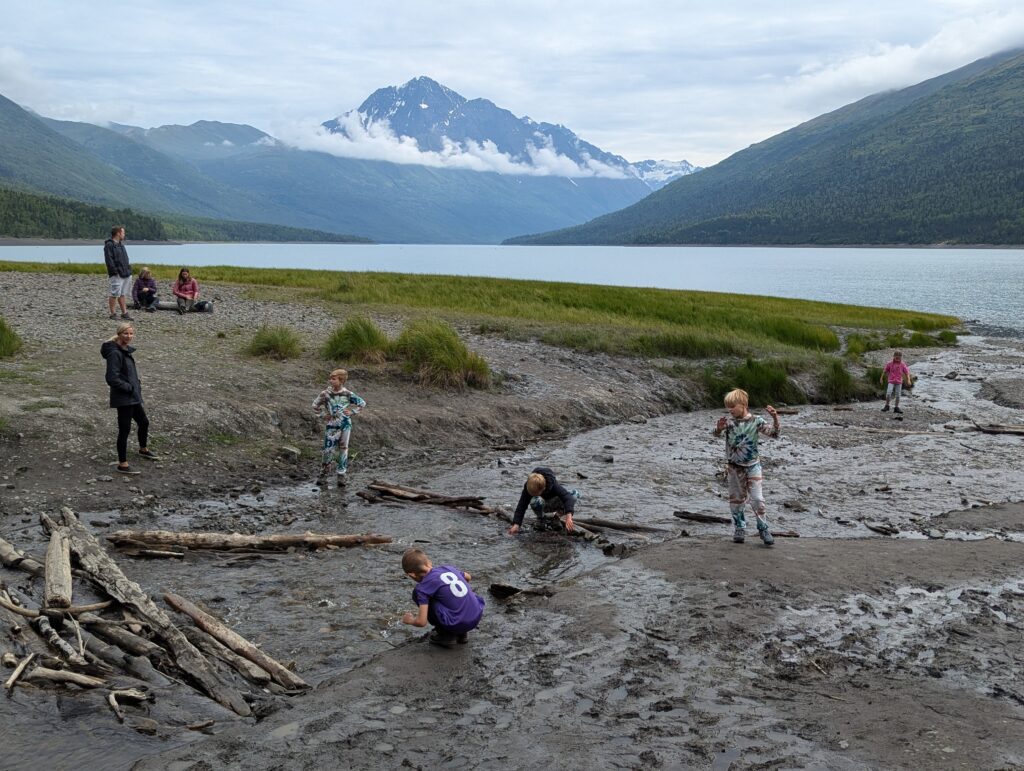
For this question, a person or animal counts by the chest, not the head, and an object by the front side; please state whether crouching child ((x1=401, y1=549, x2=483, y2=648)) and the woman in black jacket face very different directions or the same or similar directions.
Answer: very different directions

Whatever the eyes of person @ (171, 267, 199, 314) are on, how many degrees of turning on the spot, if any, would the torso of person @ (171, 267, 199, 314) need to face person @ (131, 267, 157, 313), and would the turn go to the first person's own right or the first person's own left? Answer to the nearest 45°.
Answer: approximately 90° to the first person's own right

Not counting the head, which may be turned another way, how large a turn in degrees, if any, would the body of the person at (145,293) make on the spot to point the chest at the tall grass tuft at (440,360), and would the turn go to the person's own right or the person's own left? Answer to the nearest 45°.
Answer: approximately 45° to the person's own left

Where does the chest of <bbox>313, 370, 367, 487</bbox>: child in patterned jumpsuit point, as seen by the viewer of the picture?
toward the camera

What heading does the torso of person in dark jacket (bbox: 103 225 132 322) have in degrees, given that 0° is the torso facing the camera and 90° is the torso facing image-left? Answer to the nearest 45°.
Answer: approximately 315°

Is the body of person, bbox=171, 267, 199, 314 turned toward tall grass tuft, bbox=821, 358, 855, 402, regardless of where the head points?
no

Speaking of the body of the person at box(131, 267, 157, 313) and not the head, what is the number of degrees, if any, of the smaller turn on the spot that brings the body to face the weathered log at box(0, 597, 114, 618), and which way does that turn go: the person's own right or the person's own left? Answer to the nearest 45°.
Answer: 0° — they already face it

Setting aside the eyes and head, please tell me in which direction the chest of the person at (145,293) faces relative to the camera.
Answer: toward the camera

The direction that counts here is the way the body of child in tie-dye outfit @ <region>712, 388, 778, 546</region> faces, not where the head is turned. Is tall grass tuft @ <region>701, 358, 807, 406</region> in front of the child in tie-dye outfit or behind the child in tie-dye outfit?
behind

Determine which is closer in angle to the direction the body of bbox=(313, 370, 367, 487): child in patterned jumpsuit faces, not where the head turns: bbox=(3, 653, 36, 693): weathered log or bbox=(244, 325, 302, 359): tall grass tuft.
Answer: the weathered log

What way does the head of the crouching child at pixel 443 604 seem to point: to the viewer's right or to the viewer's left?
to the viewer's left

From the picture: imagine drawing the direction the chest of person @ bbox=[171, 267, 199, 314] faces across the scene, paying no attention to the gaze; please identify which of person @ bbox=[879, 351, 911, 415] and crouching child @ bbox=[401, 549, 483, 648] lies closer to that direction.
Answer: the crouching child

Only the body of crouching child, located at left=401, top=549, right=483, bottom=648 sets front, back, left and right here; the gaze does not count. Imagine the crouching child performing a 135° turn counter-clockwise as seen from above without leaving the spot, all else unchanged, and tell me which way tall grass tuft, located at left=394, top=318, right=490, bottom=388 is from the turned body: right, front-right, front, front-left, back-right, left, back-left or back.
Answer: back

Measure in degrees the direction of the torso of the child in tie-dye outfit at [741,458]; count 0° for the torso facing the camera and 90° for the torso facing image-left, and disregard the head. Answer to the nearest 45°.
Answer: approximately 0°

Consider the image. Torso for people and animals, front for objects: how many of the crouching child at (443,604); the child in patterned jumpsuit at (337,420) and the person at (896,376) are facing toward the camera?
2

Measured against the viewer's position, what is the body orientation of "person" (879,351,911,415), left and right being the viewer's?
facing the viewer

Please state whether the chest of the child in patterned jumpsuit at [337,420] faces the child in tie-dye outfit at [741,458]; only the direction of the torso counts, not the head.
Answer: no

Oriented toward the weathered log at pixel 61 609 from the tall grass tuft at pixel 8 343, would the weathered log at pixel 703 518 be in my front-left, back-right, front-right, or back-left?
front-left

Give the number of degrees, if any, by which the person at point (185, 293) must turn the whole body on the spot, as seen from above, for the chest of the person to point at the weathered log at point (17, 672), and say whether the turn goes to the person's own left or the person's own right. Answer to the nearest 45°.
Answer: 0° — they already face it
